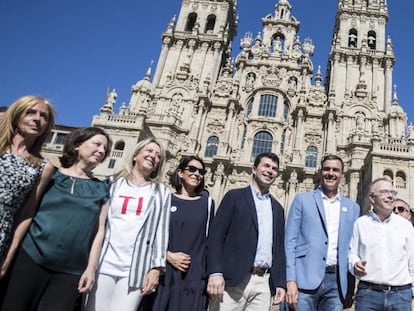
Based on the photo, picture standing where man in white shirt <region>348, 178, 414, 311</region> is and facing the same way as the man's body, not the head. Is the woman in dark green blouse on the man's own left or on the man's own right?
on the man's own right

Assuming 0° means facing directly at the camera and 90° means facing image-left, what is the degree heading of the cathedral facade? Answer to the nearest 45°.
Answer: approximately 0°

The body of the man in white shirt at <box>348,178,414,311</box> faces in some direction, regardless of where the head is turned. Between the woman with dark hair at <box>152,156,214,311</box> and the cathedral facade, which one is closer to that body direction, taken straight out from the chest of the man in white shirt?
the woman with dark hair

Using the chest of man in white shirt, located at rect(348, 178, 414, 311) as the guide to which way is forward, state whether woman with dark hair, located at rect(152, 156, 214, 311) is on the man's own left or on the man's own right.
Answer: on the man's own right

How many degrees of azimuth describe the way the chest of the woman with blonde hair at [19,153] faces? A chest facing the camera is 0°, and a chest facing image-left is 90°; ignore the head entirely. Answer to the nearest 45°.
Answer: approximately 315°

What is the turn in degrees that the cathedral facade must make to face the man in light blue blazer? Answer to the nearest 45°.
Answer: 0° — it already faces them

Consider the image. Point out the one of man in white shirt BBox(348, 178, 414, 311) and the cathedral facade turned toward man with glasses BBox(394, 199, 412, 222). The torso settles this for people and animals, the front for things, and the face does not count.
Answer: the cathedral facade

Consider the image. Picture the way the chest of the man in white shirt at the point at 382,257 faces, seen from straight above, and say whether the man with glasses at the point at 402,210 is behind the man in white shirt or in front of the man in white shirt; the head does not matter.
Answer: behind

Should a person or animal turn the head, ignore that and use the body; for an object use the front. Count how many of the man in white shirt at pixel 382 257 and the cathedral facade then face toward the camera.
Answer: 2
